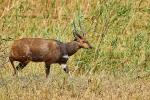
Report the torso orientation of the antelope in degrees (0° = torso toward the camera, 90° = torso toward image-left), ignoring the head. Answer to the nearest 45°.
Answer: approximately 270°
